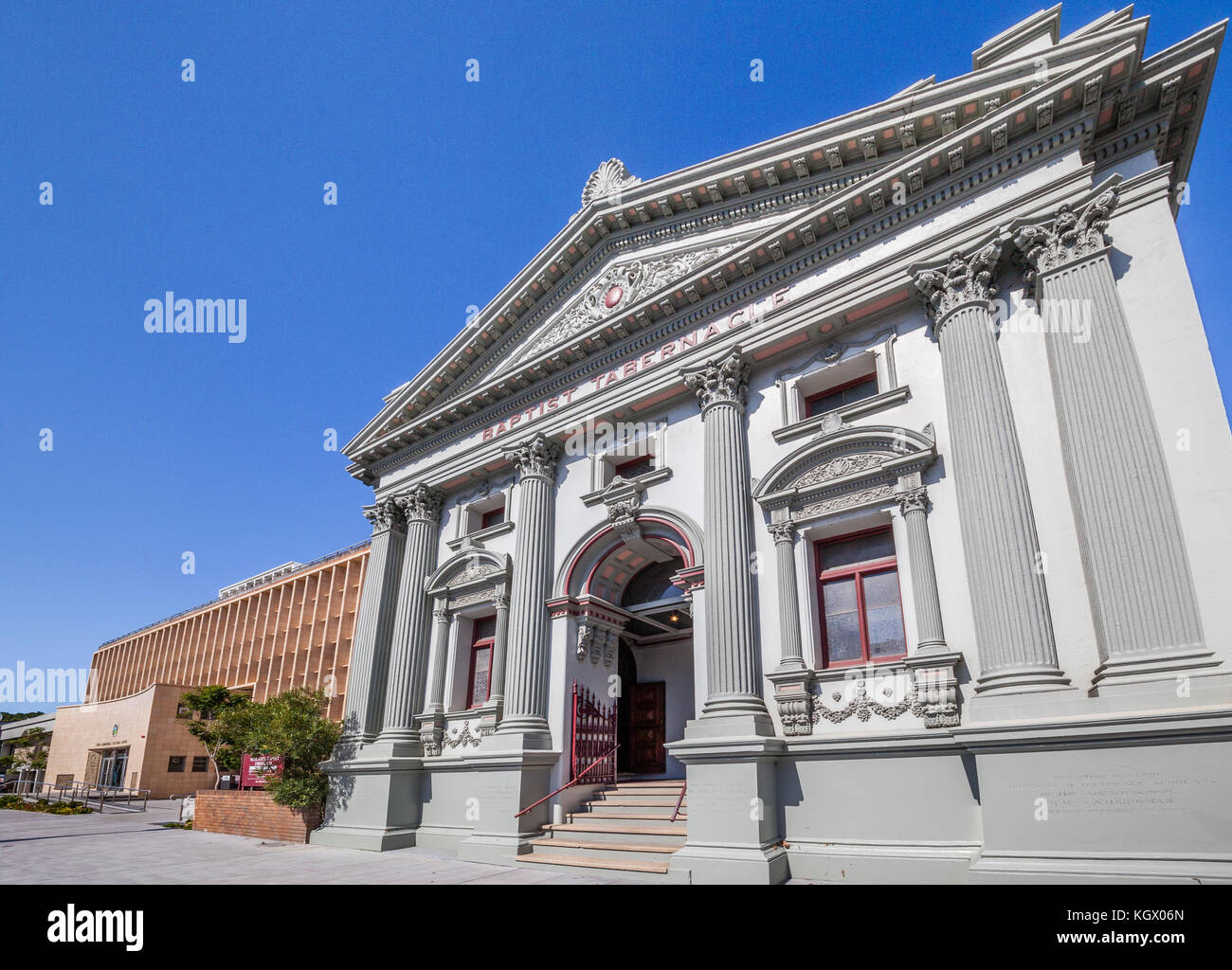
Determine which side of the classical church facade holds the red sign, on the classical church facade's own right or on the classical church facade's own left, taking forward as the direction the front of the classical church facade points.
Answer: on the classical church facade's own right

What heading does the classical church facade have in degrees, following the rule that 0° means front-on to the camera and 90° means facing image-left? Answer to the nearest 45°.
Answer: approximately 45°

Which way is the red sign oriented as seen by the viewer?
toward the camera

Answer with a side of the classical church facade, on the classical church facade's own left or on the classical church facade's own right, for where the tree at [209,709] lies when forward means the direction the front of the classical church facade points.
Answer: on the classical church facade's own right

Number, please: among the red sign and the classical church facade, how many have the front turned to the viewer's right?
0

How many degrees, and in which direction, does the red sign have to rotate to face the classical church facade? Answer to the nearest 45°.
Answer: approximately 45° to its left
